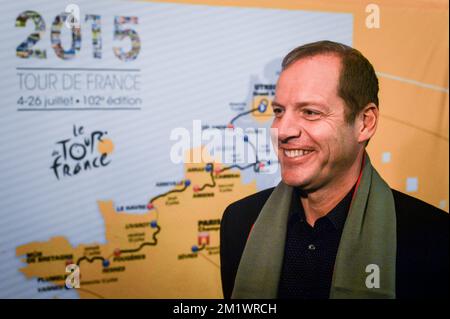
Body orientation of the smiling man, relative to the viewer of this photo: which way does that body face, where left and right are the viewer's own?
facing the viewer and to the left of the viewer

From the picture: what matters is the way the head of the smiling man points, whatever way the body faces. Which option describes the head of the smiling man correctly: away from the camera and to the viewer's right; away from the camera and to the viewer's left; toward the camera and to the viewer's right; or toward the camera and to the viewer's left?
toward the camera and to the viewer's left
